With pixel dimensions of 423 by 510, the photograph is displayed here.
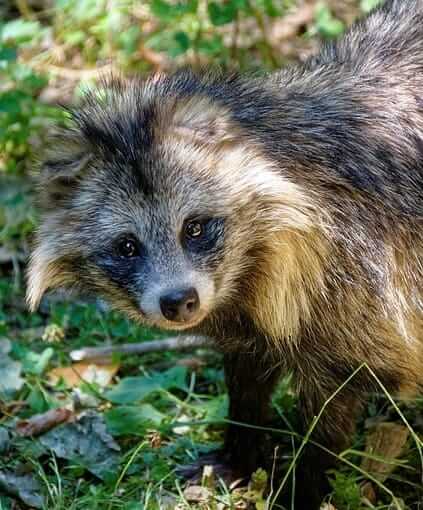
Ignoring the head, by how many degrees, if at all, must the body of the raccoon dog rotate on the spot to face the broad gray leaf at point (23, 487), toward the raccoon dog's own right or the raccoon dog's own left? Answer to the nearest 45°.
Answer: approximately 45° to the raccoon dog's own right

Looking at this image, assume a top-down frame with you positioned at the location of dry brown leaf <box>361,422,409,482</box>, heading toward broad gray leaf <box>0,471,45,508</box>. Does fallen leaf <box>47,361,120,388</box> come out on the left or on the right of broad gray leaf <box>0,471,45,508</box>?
right

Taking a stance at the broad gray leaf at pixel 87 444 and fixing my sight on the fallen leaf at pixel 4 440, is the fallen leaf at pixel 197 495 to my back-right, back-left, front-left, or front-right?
back-left

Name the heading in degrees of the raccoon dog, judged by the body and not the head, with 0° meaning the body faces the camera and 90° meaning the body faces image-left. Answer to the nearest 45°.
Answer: approximately 45°

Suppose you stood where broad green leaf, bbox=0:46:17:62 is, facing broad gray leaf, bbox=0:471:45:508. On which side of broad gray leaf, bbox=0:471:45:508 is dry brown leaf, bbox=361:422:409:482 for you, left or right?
left

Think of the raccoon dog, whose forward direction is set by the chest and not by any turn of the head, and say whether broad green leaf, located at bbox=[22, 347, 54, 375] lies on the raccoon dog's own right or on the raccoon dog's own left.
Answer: on the raccoon dog's own right
